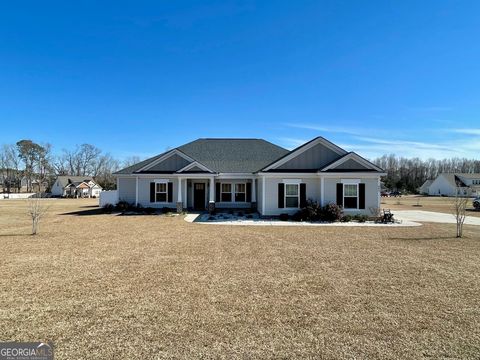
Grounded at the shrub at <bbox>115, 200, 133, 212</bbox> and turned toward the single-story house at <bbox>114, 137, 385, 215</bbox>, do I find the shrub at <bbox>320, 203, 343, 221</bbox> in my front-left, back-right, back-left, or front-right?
front-right

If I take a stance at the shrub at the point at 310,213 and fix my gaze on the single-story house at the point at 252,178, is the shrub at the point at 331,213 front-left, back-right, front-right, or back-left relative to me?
back-right

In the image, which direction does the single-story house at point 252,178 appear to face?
toward the camera

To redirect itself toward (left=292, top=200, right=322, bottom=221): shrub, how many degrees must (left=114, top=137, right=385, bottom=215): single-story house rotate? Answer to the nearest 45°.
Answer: approximately 45° to its left

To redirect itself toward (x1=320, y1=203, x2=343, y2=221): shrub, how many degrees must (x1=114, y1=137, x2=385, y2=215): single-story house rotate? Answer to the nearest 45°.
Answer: approximately 45° to its left

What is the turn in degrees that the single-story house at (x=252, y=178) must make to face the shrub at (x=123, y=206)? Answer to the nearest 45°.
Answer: approximately 90° to its right
